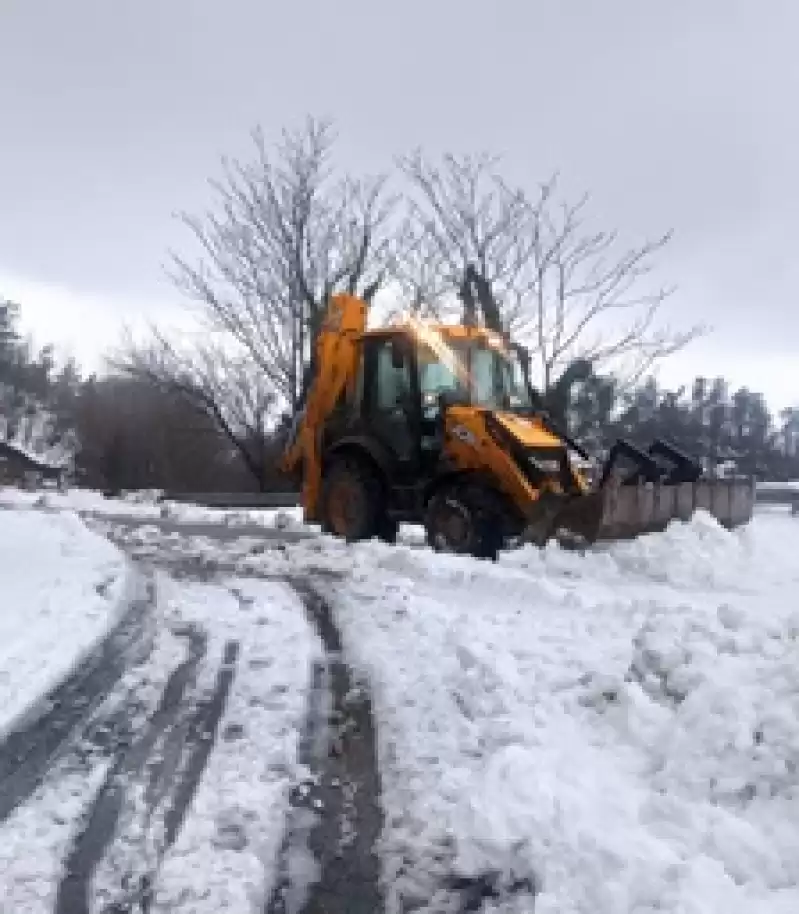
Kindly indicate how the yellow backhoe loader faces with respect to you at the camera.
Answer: facing the viewer and to the right of the viewer

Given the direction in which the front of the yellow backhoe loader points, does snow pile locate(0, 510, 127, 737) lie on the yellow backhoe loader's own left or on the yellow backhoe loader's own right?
on the yellow backhoe loader's own right

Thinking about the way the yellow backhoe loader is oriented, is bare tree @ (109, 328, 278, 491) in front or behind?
behind

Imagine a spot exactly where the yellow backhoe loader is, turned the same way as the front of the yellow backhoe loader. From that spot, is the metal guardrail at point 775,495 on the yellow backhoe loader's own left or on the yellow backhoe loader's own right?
on the yellow backhoe loader's own left

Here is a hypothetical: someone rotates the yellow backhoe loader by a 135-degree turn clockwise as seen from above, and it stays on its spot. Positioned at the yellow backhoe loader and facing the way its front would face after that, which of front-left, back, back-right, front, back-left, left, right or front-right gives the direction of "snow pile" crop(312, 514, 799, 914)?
left

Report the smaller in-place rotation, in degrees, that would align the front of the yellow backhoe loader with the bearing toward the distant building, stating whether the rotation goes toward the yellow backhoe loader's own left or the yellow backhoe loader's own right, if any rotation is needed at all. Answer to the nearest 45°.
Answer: approximately 180°

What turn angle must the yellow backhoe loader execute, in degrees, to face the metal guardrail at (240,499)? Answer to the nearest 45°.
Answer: approximately 180°
